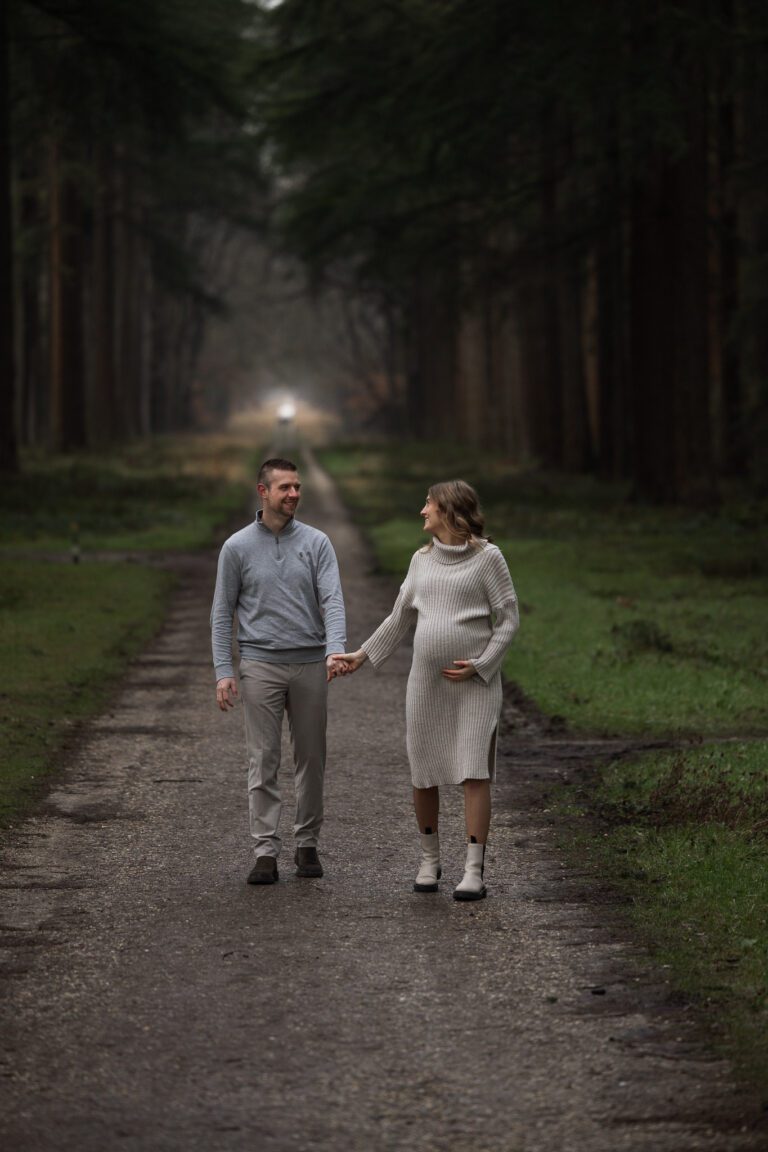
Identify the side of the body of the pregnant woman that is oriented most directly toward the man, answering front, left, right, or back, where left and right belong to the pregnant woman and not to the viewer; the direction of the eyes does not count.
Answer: right

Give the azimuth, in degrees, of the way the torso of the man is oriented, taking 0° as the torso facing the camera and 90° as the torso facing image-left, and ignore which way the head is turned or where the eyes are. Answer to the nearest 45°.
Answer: approximately 0°

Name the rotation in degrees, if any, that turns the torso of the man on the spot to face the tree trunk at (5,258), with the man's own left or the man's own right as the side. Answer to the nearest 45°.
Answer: approximately 180°

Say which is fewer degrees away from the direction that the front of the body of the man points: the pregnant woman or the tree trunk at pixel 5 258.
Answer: the pregnant woman

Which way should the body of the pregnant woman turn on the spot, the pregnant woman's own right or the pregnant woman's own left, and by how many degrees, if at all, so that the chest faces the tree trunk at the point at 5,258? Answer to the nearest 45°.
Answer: approximately 135° to the pregnant woman's own right

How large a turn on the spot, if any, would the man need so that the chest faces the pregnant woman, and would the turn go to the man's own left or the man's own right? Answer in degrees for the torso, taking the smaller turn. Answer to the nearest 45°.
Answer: approximately 45° to the man's own left

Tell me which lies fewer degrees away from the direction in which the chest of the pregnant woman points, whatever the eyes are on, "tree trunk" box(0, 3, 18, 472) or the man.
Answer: the man

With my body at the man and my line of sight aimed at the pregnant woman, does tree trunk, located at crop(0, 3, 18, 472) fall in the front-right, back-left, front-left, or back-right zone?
back-left

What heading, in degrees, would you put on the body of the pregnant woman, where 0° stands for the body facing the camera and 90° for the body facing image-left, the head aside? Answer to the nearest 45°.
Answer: approximately 45°

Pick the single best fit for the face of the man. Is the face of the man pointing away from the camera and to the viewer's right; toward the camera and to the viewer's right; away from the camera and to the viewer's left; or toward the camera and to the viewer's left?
toward the camera and to the viewer's right
